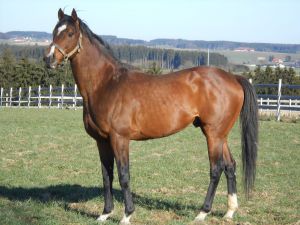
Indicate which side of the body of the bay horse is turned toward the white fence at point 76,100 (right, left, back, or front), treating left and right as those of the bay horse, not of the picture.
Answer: right

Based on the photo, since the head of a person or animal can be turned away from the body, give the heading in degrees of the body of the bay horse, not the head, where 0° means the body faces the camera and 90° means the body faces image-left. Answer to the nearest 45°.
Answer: approximately 90°
